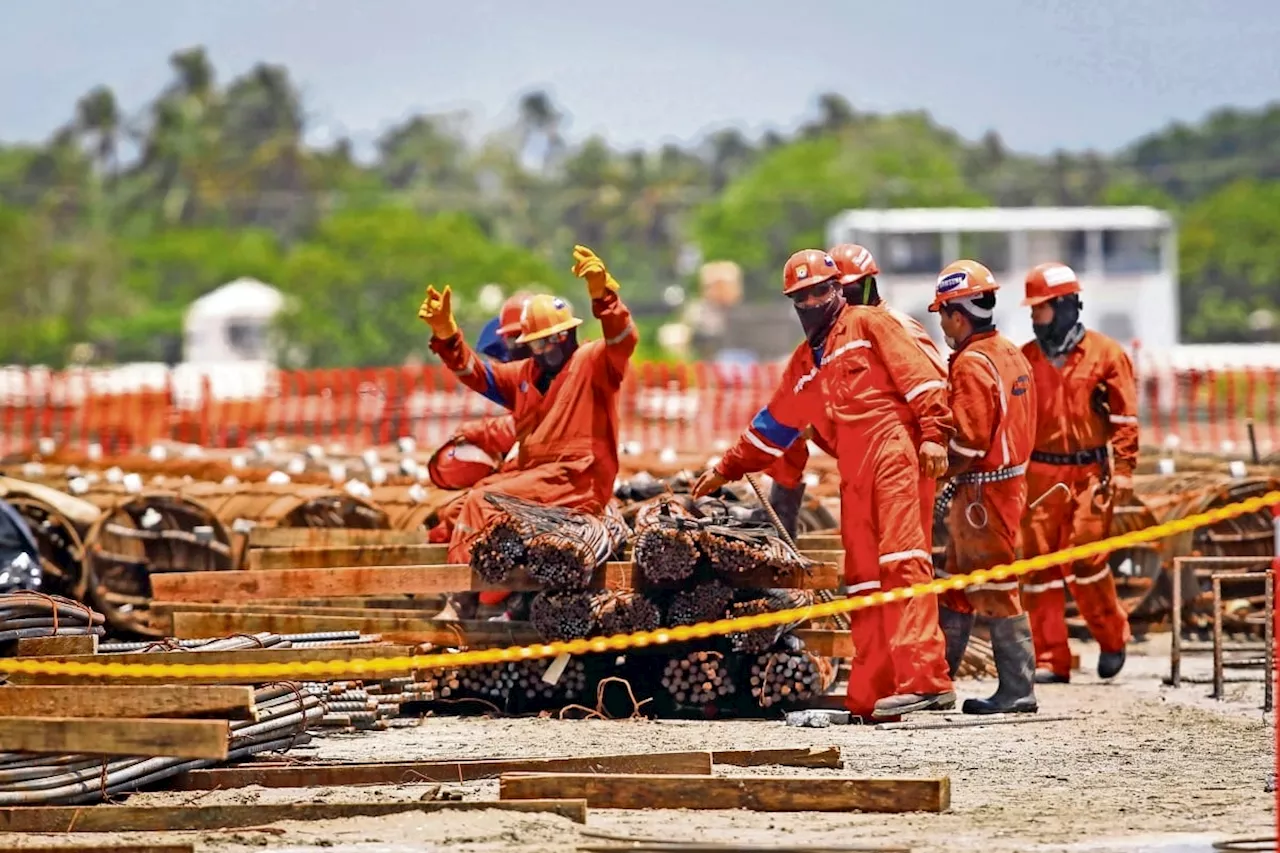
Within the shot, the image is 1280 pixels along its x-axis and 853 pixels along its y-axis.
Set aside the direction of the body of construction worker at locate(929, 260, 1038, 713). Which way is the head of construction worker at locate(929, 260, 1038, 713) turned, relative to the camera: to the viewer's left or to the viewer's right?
to the viewer's left

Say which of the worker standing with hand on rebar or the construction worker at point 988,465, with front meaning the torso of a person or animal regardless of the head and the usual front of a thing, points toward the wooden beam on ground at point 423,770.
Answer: the worker standing with hand on rebar

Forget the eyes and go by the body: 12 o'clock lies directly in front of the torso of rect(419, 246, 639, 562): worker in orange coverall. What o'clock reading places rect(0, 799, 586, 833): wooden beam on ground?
The wooden beam on ground is roughly at 11 o'clock from the worker in orange coverall.

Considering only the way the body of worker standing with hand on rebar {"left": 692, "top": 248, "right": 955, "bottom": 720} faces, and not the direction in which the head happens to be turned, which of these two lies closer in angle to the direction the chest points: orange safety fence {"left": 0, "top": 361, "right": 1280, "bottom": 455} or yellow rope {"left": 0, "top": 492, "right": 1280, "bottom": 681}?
the yellow rope

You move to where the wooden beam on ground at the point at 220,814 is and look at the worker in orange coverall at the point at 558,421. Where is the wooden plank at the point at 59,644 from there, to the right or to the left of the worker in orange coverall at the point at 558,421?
left

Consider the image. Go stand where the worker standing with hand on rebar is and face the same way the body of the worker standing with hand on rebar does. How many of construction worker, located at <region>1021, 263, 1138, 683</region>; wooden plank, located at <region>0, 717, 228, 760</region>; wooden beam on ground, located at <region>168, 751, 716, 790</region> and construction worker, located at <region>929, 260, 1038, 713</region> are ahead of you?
2

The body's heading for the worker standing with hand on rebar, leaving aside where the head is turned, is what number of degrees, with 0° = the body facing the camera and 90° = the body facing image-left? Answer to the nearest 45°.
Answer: approximately 45°

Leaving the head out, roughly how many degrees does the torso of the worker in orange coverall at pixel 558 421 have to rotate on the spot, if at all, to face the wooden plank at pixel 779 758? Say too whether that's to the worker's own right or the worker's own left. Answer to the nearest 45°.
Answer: approximately 45° to the worker's own left

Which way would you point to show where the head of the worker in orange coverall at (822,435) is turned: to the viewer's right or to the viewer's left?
to the viewer's left

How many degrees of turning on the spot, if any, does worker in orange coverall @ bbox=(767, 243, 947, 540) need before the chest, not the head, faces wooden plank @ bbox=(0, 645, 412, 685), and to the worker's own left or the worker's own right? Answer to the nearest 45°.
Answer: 0° — they already face it

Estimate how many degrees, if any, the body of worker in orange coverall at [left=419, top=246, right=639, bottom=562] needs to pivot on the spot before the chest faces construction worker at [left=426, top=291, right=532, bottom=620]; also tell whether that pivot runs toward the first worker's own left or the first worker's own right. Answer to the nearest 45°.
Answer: approximately 90° to the first worker's own right

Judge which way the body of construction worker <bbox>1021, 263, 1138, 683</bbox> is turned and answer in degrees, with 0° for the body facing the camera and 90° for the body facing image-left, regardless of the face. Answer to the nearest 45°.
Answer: approximately 45°
